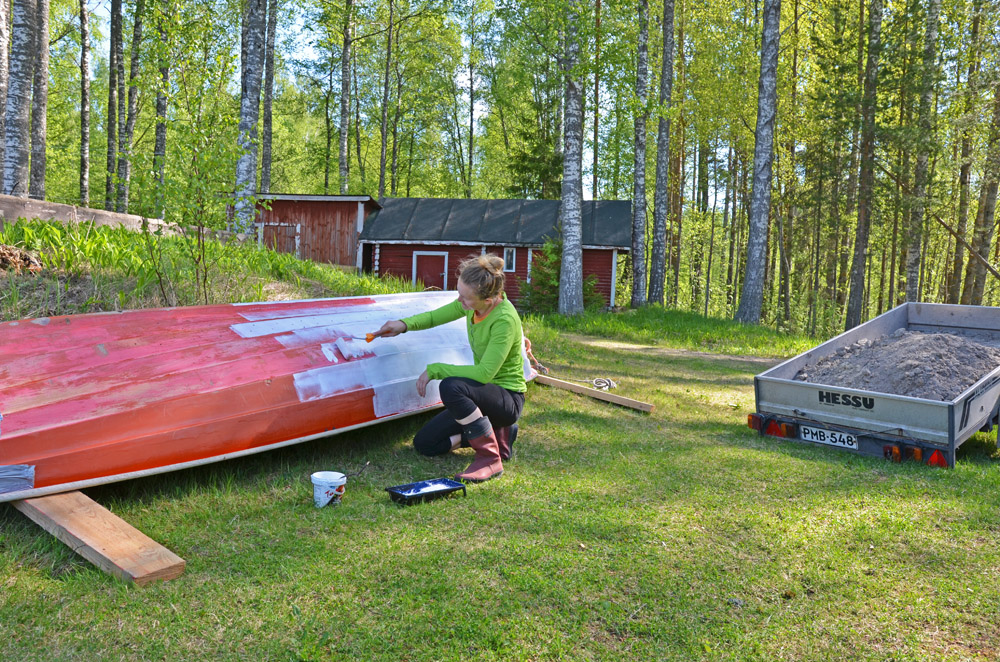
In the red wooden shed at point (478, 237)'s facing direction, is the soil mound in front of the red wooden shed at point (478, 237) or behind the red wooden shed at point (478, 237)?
in front

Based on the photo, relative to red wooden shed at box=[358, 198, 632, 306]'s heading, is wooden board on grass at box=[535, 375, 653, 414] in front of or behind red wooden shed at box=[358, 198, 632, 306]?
in front

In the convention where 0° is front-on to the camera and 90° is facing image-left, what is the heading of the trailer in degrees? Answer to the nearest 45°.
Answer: approximately 225°

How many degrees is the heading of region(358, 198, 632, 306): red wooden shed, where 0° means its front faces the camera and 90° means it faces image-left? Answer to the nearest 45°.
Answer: approximately 0°

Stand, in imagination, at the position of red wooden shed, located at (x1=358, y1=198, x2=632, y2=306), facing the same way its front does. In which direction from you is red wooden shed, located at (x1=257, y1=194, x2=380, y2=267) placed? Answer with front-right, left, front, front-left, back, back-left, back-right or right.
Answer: right

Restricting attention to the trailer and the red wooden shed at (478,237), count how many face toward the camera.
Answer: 1

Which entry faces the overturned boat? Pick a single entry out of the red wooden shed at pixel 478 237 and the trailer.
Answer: the red wooden shed

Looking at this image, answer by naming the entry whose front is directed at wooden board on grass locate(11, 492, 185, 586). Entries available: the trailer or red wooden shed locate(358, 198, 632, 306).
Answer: the red wooden shed

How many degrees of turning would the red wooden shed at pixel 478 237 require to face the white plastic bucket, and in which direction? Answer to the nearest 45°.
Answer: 0° — it already faces it

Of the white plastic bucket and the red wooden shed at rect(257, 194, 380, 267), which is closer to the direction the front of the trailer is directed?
the red wooden shed

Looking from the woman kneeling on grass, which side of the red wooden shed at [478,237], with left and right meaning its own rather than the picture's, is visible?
front
